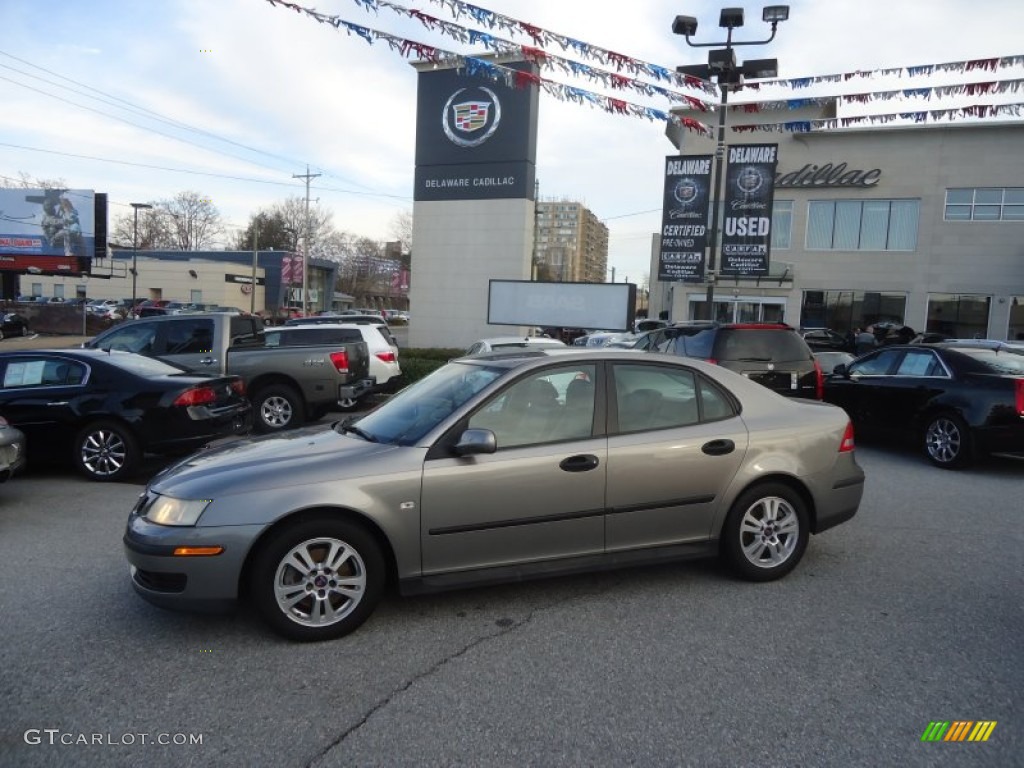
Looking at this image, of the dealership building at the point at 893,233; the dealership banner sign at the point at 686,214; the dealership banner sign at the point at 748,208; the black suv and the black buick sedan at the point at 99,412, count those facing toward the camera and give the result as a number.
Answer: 3

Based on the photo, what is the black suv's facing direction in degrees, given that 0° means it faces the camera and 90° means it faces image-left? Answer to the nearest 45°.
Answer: approximately 135°

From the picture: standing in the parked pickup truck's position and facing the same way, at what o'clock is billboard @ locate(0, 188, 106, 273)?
The billboard is roughly at 1 o'clock from the parked pickup truck.

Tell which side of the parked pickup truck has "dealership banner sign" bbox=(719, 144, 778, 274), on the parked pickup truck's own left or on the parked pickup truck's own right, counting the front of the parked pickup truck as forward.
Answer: on the parked pickup truck's own right

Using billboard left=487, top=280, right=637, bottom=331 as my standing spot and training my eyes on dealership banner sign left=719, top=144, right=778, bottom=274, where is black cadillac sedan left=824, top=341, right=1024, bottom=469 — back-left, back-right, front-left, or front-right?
front-right

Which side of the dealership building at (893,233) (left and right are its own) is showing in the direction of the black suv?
front

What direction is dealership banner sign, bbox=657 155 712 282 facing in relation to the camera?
toward the camera

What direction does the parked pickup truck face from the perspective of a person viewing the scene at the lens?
facing away from the viewer and to the left of the viewer

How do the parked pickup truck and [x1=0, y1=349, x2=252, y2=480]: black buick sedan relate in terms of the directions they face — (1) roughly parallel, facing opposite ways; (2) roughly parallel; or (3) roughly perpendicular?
roughly parallel

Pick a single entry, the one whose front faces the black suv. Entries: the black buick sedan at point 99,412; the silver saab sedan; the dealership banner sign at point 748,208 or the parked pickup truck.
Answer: the dealership banner sign

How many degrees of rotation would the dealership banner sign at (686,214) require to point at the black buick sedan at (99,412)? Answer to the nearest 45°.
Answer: approximately 45° to its right

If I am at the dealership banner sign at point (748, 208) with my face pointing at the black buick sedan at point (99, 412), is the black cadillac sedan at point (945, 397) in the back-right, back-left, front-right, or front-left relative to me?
front-left

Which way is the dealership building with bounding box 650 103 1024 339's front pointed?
toward the camera

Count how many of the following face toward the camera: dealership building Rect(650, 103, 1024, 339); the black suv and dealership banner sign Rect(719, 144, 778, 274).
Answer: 2

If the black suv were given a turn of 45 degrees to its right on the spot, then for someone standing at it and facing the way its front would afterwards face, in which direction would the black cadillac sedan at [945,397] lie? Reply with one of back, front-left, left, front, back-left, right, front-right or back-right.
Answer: right

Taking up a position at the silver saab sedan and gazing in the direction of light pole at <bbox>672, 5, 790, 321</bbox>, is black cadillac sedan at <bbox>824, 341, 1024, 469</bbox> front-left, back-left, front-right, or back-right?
front-right

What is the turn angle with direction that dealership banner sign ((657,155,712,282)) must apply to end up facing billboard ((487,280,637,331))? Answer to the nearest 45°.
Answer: approximately 135° to its right

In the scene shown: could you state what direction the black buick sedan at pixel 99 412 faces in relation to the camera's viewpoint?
facing away from the viewer and to the left of the viewer

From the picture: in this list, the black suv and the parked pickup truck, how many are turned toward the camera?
0
